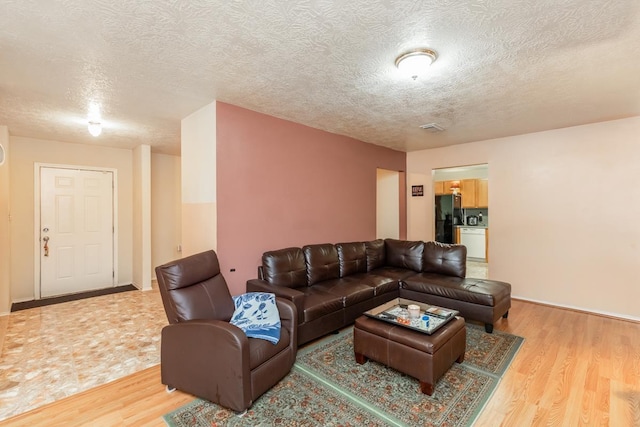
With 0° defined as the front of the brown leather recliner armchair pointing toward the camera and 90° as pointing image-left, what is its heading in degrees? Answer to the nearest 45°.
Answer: approximately 315°

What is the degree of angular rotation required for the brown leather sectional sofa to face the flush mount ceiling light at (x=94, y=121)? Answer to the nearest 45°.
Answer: approximately 135° to its right

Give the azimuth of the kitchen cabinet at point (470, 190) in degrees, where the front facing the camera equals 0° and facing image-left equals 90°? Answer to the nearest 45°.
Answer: approximately 0°

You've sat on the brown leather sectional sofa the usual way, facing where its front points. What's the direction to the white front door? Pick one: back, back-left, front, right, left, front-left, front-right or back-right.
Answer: back-right

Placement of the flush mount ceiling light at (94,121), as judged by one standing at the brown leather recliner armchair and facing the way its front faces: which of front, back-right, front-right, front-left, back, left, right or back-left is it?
back

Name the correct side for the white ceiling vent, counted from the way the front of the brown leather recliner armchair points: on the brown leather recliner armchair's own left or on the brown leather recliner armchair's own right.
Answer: on the brown leather recliner armchair's own left

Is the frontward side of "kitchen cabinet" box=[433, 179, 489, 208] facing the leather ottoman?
yes

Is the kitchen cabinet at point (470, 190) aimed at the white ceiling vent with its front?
yes
